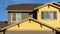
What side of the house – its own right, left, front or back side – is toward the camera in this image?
front
